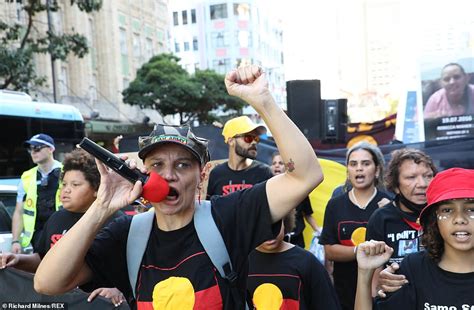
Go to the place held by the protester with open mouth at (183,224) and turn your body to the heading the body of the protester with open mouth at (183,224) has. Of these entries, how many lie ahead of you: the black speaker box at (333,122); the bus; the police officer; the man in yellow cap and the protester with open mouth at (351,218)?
0

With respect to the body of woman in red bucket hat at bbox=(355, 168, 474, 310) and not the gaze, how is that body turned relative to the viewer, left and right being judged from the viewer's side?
facing the viewer

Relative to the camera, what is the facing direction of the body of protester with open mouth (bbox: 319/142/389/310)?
toward the camera

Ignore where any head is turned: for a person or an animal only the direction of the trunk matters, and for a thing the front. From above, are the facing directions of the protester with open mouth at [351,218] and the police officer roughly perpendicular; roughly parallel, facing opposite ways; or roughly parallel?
roughly parallel

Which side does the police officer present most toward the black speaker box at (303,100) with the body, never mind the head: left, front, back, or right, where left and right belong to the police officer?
left

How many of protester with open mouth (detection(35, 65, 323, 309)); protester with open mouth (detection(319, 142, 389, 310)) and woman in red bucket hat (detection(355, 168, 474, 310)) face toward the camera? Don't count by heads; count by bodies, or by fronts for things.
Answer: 3

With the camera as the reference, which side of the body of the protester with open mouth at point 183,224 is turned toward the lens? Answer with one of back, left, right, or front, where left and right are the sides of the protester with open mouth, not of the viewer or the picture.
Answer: front

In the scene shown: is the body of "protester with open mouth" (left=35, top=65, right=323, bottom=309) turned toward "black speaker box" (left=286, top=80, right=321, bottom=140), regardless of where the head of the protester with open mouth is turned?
no

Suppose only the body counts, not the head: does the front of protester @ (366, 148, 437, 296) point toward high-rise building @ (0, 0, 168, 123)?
no

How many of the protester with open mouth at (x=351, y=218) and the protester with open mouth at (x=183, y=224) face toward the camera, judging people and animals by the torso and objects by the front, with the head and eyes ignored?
2

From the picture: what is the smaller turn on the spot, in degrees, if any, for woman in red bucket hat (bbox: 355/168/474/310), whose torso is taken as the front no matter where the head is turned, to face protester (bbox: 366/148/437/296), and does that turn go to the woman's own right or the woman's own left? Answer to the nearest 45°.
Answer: approximately 180°

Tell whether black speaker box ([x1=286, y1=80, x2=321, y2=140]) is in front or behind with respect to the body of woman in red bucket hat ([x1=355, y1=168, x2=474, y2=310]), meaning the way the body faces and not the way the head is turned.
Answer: behind

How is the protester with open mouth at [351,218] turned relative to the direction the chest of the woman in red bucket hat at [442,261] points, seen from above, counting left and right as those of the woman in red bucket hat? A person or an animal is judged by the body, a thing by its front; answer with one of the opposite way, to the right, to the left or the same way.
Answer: the same way

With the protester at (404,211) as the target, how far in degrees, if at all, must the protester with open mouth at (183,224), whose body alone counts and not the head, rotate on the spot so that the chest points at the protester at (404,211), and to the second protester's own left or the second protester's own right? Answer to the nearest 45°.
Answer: approximately 135° to the second protester's own left

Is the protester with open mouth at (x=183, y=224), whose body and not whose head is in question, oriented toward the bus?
no
